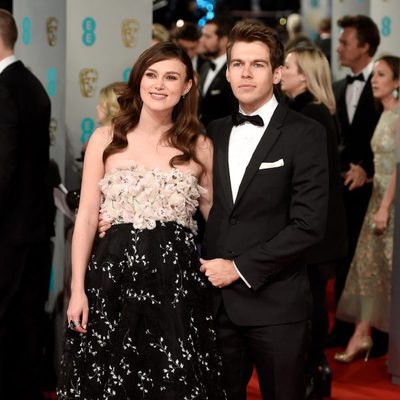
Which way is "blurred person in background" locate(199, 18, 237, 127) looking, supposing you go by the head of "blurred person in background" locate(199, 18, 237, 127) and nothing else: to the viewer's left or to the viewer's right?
to the viewer's left

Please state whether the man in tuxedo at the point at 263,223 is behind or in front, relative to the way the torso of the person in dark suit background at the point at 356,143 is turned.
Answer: in front

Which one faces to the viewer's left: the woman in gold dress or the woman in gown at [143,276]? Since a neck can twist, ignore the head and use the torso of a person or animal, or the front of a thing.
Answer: the woman in gold dress

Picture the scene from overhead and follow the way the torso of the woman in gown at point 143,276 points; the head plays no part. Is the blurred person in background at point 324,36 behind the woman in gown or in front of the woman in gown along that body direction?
behind

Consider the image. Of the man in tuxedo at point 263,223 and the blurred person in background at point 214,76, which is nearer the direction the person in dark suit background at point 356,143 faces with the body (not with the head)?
the man in tuxedo

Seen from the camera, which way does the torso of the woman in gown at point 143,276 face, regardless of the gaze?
toward the camera

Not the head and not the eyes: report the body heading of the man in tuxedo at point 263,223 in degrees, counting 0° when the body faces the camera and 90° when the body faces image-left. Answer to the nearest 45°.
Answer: approximately 45°

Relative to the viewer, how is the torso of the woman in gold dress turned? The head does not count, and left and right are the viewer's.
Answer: facing to the left of the viewer

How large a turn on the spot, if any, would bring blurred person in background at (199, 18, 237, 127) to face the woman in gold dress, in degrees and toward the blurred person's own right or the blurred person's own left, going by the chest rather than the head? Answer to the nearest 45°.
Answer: approximately 90° to the blurred person's own left

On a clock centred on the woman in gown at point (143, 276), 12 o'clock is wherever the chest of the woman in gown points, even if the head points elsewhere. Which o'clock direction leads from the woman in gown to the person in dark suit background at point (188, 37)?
The person in dark suit background is roughly at 6 o'clock from the woman in gown.

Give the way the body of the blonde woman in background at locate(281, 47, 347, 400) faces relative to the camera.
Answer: to the viewer's left

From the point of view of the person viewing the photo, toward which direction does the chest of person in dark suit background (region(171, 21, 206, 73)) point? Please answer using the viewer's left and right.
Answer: facing the viewer and to the left of the viewer

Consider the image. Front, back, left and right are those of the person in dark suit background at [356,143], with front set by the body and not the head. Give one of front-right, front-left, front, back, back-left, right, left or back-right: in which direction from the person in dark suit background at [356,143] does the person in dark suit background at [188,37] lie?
right

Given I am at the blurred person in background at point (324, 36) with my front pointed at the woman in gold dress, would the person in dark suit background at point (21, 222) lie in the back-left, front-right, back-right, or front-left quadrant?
front-right

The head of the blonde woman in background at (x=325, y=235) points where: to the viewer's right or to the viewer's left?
to the viewer's left
